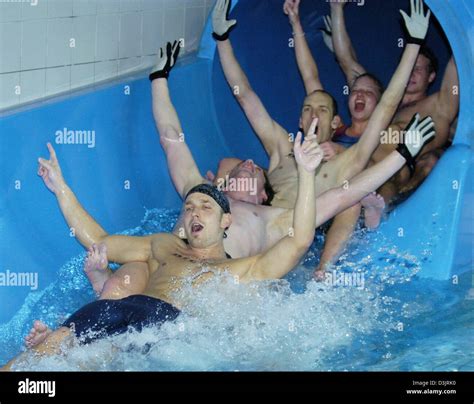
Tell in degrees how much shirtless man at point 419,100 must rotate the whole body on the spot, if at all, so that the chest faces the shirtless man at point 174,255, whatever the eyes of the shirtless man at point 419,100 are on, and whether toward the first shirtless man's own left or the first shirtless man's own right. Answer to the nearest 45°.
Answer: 0° — they already face them

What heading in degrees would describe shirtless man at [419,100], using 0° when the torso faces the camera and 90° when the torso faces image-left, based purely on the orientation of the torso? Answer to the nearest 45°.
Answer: approximately 45°

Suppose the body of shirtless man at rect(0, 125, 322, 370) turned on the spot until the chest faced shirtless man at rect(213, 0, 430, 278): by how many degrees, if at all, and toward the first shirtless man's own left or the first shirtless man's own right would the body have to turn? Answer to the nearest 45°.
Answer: approximately 180°

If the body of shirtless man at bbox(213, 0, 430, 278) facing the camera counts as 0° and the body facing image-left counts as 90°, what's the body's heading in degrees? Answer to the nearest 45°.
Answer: approximately 45°

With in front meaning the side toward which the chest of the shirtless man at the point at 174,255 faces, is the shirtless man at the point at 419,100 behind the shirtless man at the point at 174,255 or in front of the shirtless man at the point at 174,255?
behind

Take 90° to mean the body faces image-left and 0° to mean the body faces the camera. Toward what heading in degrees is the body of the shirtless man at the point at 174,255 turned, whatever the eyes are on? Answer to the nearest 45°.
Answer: approximately 45°
